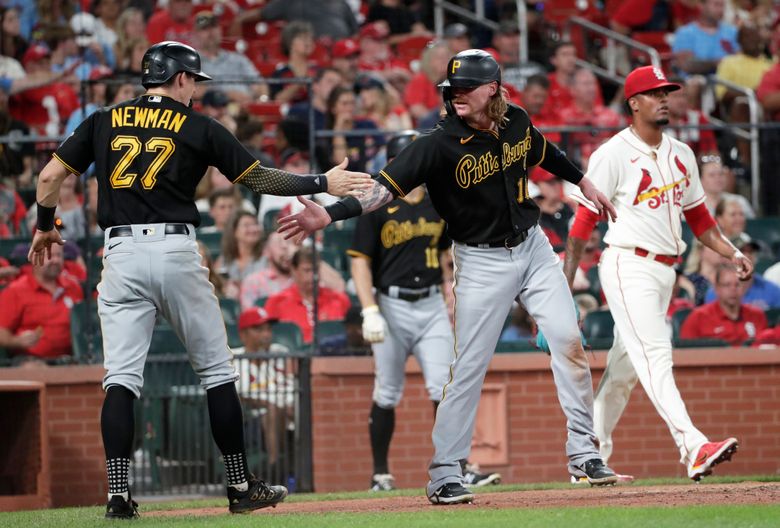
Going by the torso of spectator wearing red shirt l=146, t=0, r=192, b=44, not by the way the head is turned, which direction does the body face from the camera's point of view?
toward the camera

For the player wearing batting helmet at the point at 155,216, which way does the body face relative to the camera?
away from the camera

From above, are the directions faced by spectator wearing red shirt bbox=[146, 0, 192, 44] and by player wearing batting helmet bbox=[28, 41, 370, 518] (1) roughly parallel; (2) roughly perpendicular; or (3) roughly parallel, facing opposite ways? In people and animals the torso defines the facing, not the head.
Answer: roughly parallel, facing opposite ways

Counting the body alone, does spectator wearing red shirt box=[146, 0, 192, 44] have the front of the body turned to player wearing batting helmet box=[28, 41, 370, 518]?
yes

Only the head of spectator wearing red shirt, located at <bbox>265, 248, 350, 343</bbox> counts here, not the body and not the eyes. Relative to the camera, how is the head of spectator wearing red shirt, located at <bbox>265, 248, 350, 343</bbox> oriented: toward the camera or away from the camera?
toward the camera

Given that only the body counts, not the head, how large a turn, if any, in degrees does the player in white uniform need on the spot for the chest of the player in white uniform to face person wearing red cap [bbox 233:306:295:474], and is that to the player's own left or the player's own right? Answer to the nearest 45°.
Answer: approximately 180°

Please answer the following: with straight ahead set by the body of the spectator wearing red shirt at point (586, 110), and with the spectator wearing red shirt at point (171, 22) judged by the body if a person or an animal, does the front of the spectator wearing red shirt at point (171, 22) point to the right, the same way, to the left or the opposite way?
the same way

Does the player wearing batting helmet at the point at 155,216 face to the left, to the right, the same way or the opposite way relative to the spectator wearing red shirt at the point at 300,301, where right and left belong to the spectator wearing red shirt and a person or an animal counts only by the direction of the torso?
the opposite way

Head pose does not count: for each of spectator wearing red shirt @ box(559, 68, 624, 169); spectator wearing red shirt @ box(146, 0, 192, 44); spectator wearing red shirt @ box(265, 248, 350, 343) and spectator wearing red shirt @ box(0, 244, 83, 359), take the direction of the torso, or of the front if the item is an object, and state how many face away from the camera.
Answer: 0

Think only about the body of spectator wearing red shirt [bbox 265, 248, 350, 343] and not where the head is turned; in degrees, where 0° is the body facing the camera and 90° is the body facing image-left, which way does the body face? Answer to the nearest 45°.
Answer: approximately 0°

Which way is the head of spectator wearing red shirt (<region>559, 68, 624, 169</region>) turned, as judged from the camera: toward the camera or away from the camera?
toward the camera

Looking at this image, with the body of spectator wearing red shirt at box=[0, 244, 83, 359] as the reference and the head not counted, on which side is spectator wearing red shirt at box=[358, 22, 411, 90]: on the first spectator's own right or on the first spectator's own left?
on the first spectator's own left

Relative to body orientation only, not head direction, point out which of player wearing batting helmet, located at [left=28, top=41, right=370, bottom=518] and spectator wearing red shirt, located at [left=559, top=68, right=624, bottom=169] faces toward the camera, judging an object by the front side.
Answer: the spectator wearing red shirt

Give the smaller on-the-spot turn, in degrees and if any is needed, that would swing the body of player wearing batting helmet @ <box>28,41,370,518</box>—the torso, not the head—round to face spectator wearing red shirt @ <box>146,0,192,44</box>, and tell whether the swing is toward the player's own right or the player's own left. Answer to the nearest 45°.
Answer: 0° — they already face them

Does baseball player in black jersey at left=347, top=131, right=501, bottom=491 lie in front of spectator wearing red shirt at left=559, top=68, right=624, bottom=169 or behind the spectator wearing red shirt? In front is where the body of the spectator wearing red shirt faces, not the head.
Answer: in front

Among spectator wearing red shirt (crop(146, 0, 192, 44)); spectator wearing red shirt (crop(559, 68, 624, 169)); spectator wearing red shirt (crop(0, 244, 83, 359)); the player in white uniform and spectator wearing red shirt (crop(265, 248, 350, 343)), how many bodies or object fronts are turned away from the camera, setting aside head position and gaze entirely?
0

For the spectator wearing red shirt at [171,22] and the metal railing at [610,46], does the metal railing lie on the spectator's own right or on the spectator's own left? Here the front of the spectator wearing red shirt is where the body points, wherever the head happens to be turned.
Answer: on the spectator's own left
